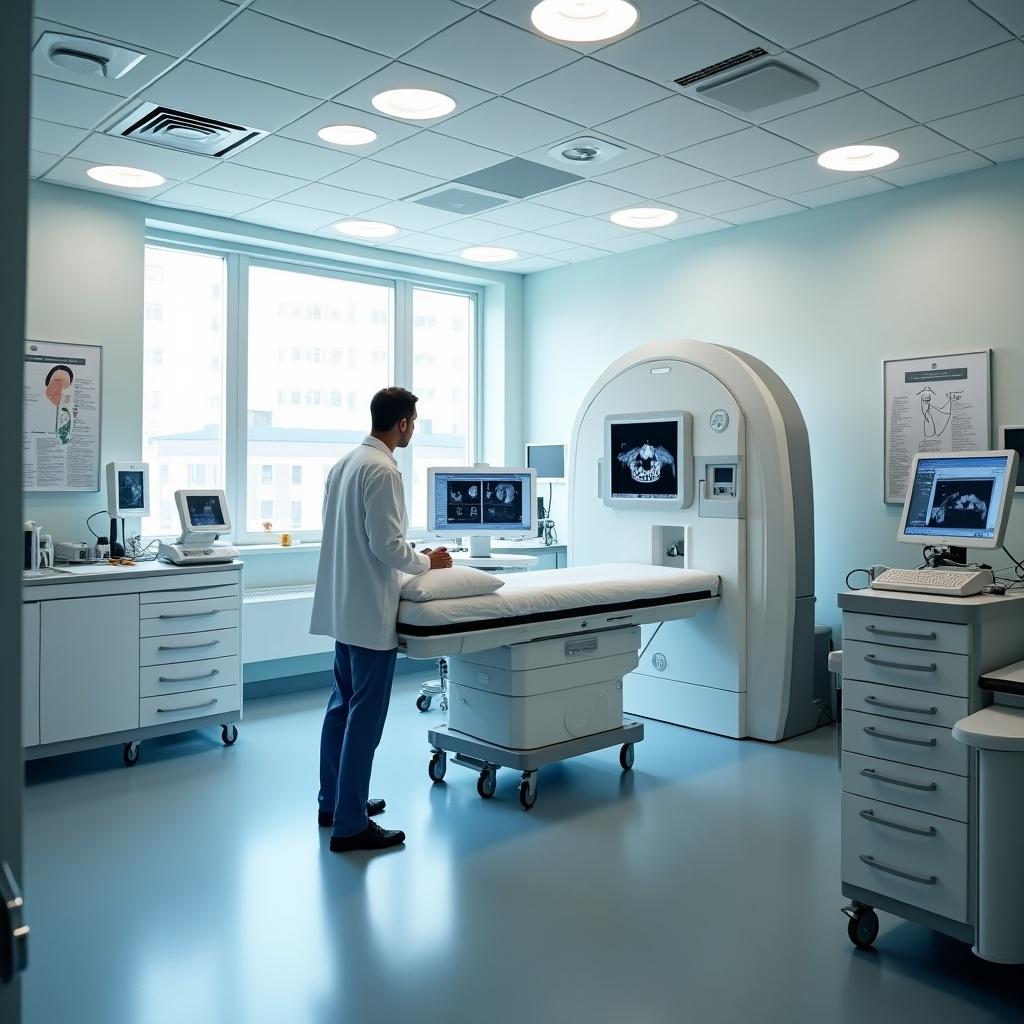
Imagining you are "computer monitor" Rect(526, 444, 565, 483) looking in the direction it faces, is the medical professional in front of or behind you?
in front

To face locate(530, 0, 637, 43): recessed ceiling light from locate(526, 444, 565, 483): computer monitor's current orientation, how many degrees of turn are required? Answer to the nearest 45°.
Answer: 0° — it already faces it

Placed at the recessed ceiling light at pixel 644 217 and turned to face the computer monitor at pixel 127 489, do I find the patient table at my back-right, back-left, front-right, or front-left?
front-left

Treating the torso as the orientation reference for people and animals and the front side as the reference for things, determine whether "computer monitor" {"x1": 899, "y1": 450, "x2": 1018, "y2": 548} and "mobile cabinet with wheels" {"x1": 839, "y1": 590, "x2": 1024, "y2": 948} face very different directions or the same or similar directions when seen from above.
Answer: same or similar directions

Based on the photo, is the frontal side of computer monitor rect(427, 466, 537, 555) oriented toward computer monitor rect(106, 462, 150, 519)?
no

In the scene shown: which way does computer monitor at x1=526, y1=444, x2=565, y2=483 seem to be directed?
toward the camera

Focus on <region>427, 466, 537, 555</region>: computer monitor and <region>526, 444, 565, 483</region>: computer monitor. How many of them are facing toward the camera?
2

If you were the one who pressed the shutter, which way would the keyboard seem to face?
facing the viewer and to the left of the viewer

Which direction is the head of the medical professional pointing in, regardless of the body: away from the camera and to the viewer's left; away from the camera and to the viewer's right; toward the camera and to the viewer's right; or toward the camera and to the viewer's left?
away from the camera and to the viewer's right

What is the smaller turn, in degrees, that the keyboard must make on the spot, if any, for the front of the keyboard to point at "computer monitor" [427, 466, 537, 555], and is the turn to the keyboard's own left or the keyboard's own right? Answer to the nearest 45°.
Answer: approximately 90° to the keyboard's own right

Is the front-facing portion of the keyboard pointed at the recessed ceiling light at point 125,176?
no

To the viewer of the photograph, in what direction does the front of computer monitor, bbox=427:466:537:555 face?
facing the viewer

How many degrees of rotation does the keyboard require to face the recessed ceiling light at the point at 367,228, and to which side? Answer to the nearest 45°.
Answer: approximately 90° to its right

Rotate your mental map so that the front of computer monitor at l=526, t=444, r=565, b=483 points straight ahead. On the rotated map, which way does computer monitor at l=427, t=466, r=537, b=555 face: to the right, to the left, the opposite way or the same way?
the same way

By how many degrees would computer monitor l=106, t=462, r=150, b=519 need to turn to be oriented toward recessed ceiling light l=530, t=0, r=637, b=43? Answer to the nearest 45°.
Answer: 0° — it already faces it

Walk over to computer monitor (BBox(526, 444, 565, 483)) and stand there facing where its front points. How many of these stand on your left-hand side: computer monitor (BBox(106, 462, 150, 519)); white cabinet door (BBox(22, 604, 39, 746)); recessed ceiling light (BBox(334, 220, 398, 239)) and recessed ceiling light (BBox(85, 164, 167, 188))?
0

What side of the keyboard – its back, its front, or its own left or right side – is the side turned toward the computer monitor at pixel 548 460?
right

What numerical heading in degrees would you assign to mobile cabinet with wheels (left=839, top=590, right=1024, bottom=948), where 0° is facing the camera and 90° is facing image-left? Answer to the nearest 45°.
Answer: approximately 45°
